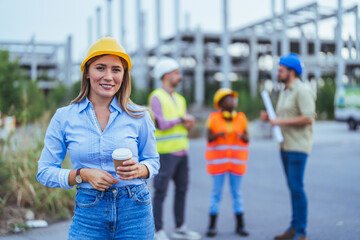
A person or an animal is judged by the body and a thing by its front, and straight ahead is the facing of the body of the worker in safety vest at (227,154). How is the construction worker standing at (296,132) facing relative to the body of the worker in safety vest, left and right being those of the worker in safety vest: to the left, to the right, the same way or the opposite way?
to the right

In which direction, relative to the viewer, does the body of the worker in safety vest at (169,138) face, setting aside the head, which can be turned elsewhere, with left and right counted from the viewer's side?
facing the viewer and to the right of the viewer

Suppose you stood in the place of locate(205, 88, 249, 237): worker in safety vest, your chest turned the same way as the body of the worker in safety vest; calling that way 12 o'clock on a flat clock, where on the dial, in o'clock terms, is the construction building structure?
The construction building structure is roughly at 6 o'clock from the worker in safety vest.

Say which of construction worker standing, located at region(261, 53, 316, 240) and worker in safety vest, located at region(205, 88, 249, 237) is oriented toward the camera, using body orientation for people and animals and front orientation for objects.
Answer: the worker in safety vest

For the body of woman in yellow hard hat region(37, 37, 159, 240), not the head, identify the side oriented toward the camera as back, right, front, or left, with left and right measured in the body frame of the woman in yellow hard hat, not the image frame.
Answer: front

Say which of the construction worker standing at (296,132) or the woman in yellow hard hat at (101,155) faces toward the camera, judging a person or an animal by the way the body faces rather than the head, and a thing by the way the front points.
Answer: the woman in yellow hard hat

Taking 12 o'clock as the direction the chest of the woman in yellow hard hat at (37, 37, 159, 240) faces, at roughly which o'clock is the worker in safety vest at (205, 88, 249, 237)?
The worker in safety vest is roughly at 7 o'clock from the woman in yellow hard hat.

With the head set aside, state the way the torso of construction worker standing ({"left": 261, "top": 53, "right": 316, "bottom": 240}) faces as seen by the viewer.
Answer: to the viewer's left

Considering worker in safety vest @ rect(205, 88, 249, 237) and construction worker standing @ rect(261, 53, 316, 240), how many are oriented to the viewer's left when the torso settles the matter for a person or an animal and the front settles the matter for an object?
1

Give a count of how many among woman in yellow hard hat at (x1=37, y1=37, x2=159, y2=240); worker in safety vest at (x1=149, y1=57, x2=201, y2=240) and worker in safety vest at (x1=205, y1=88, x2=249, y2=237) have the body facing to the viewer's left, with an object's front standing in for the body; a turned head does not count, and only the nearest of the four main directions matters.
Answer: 0

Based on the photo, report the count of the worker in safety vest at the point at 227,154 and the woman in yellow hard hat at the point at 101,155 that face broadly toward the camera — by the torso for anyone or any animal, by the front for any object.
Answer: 2

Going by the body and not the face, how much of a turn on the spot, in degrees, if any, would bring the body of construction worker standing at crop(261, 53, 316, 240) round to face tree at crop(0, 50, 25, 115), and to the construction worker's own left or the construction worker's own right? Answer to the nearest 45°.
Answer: approximately 45° to the construction worker's own right

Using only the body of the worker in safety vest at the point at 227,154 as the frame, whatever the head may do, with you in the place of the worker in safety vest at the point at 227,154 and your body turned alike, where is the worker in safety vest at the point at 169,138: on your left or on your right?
on your right
